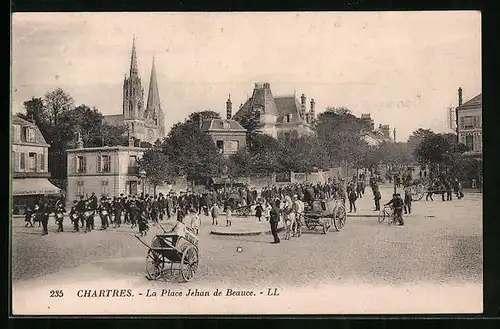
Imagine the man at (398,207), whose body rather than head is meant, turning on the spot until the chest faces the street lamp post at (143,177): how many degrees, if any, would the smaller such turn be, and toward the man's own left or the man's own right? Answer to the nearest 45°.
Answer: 0° — they already face it

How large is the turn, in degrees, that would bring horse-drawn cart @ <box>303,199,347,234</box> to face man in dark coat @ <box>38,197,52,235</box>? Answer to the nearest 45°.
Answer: approximately 45° to its right

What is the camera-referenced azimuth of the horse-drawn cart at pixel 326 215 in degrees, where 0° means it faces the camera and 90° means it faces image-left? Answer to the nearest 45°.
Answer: approximately 45°

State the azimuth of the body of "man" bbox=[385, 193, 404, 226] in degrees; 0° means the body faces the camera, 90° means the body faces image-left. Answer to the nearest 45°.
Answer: approximately 90°
